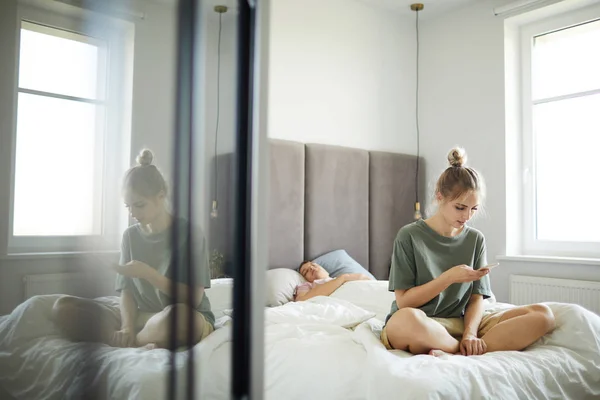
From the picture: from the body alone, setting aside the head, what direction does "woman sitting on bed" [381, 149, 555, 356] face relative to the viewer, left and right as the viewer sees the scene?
facing the viewer and to the right of the viewer

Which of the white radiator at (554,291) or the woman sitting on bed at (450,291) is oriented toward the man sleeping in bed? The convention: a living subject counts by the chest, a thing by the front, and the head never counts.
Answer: the white radiator

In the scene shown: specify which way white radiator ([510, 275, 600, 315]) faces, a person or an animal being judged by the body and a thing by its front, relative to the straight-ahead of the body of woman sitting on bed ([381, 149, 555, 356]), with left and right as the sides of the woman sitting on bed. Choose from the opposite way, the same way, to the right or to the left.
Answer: to the right

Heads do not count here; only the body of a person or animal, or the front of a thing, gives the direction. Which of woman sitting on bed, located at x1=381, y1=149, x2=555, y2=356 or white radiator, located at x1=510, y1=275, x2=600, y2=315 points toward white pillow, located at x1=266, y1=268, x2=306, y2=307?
the white radiator

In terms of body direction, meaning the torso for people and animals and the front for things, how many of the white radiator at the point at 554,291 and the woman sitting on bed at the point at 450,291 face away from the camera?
0

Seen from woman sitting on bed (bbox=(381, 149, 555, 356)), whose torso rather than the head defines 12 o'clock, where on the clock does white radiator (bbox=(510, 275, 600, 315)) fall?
The white radiator is roughly at 8 o'clock from the woman sitting on bed.

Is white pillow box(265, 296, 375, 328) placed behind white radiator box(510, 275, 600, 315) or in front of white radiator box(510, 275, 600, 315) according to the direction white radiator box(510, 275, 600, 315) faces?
in front
